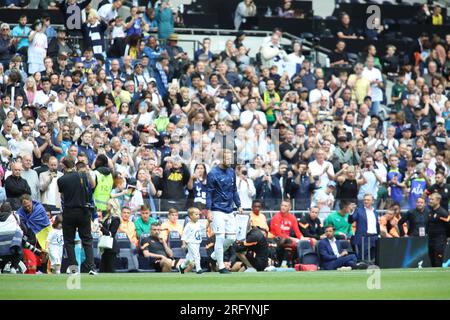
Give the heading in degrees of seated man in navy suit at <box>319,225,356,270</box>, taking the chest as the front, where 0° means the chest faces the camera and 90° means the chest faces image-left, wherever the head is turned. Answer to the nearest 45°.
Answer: approximately 315°

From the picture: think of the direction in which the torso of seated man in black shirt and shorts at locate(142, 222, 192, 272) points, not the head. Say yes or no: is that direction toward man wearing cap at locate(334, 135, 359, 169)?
no

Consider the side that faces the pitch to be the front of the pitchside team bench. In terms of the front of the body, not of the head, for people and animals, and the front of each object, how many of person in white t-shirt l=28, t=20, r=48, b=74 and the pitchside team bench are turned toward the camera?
2

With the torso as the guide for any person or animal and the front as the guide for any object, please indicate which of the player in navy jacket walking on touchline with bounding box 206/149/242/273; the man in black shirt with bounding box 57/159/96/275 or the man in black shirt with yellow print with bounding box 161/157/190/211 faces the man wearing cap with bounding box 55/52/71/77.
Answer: the man in black shirt with bounding box 57/159/96/275

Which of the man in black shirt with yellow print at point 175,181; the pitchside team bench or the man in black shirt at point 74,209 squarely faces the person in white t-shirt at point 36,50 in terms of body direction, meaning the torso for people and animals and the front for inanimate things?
the man in black shirt at point 74,209

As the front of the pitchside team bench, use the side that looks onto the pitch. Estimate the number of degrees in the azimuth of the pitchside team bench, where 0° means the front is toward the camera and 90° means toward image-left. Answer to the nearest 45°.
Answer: approximately 0°

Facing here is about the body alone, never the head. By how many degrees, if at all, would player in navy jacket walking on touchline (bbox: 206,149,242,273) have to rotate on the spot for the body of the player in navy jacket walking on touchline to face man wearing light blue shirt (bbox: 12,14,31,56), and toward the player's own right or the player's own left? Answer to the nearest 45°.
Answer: approximately 180°

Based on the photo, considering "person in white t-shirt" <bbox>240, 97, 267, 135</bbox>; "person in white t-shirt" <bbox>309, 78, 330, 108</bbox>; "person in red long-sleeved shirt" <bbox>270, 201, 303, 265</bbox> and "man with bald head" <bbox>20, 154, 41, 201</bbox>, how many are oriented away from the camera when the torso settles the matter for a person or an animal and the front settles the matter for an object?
0

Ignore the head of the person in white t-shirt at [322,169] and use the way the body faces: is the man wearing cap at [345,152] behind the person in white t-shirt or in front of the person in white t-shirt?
behind

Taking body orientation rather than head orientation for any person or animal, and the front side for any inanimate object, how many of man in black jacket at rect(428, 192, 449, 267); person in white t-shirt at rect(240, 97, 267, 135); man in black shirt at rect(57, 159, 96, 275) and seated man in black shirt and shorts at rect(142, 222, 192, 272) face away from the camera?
1

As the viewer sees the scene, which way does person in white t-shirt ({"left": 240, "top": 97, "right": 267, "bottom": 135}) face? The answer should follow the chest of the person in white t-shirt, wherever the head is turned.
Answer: toward the camera

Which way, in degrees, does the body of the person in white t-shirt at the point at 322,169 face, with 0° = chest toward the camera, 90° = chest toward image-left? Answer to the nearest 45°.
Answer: approximately 0°

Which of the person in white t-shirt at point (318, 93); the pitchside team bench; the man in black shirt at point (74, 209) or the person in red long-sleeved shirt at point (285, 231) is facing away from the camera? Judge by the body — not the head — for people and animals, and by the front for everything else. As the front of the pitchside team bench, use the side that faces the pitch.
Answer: the man in black shirt

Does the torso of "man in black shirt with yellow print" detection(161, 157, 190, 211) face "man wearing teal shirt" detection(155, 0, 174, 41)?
no

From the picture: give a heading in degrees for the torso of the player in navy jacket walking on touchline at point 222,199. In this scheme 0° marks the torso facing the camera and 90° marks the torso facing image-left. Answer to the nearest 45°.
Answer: approximately 315°

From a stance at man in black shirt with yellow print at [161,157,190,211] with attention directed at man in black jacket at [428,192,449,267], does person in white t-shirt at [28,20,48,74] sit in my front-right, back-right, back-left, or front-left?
back-left

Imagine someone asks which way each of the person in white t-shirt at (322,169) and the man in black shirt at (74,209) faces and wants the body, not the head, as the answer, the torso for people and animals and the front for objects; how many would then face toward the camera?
1
